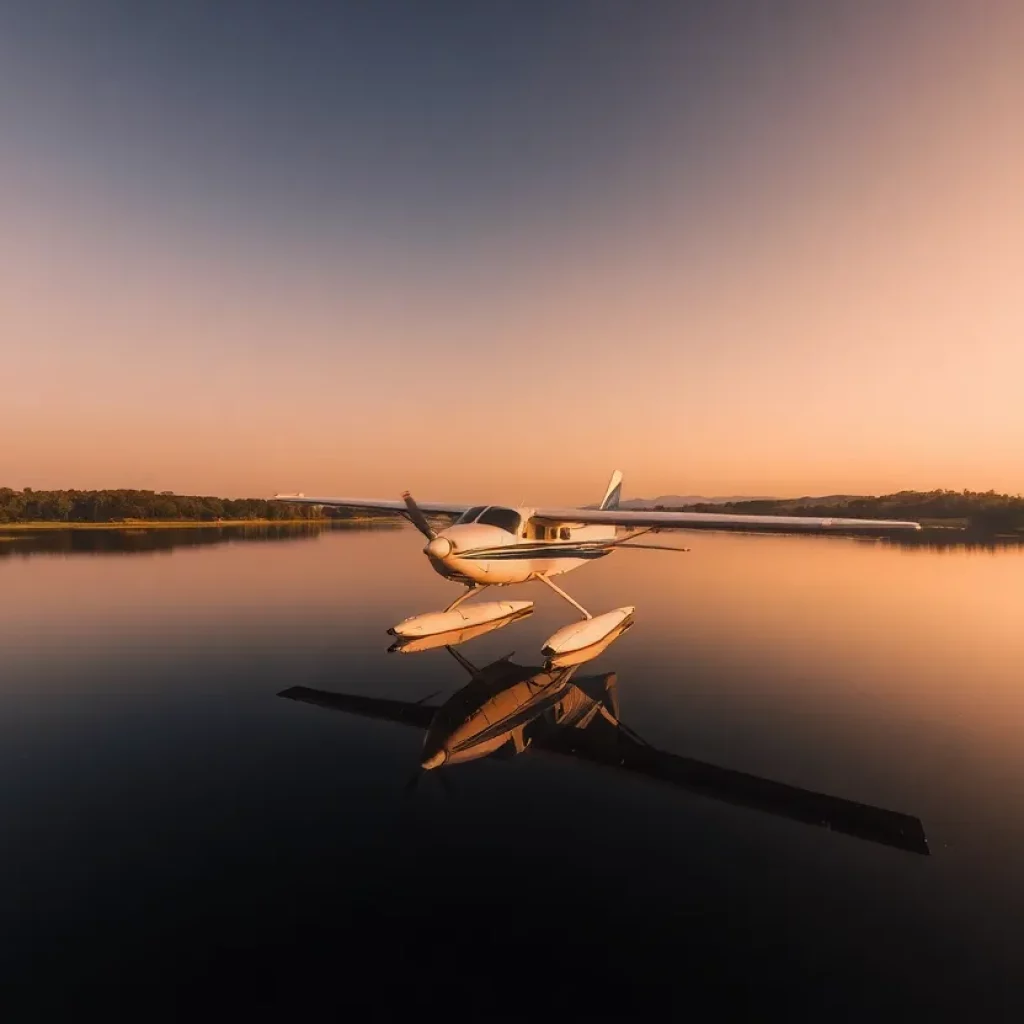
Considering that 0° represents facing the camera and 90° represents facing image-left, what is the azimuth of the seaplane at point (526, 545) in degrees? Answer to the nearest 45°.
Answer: approximately 45°
